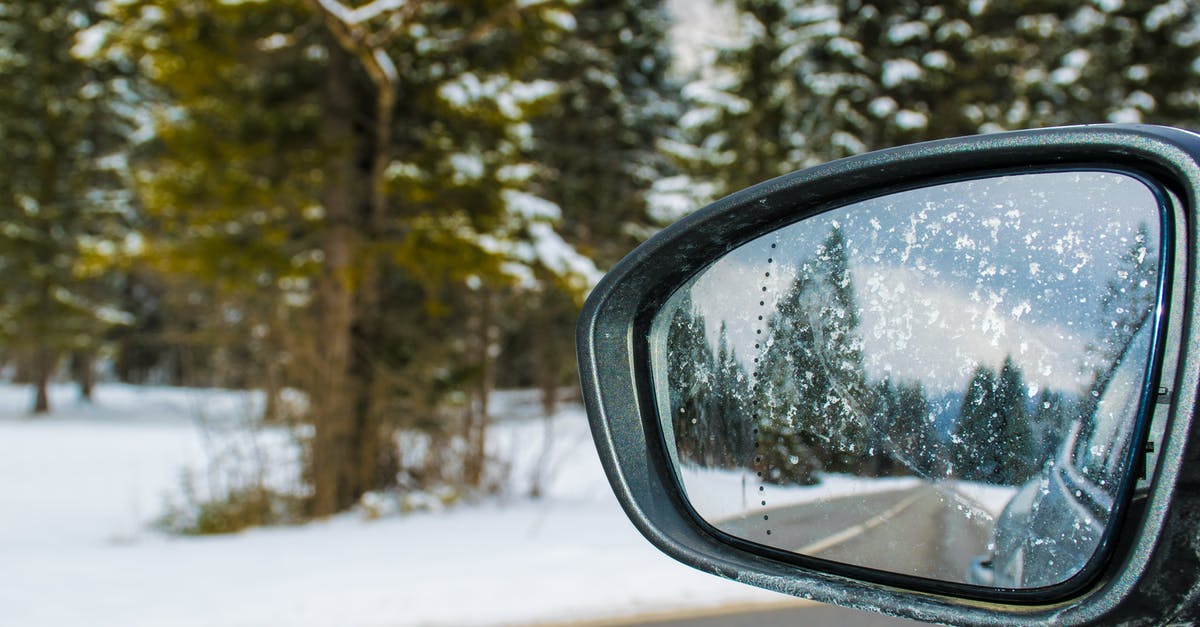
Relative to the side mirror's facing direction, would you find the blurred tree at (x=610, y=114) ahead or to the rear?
to the rear

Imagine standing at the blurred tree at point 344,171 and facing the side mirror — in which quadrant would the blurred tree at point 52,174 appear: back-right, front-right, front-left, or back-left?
back-right

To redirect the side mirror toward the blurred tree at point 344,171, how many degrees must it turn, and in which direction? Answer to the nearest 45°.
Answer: approximately 135° to its right

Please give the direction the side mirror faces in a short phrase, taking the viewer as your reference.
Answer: facing the viewer

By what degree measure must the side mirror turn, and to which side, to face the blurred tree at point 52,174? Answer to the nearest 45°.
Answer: approximately 135° to its right
